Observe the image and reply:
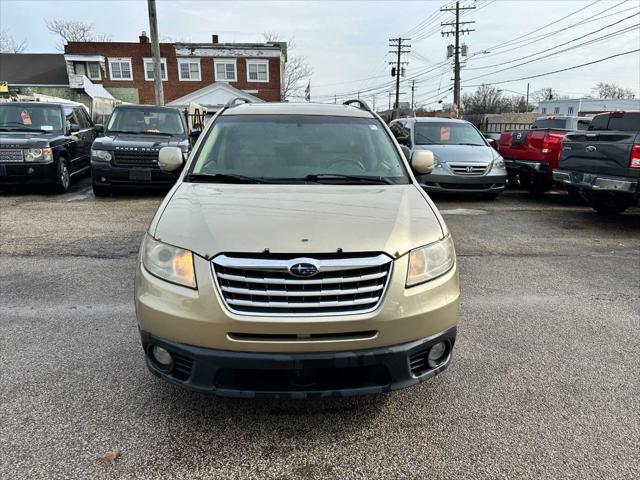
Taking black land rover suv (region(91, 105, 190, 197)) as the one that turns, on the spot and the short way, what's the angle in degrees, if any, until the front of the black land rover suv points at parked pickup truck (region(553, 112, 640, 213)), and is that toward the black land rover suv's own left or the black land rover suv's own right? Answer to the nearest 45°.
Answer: approximately 45° to the black land rover suv's own left

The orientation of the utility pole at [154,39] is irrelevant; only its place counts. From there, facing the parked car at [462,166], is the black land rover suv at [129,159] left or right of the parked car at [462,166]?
right

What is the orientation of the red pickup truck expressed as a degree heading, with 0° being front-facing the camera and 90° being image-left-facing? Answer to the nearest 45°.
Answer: approximately 225°

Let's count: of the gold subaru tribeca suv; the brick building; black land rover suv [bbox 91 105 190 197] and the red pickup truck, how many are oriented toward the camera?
3

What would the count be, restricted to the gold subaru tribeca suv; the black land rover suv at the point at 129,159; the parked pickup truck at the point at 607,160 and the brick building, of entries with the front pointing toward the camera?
3

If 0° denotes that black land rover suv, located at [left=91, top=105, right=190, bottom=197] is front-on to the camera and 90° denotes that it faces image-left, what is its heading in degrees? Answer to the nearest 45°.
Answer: approximately 0°

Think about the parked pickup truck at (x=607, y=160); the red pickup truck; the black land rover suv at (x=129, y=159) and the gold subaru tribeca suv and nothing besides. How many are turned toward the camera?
2

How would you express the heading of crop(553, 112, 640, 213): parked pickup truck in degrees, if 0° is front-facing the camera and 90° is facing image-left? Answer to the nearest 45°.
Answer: approximately 225°

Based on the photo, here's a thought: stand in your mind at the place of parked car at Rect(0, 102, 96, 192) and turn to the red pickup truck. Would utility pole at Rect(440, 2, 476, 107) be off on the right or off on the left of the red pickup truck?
left

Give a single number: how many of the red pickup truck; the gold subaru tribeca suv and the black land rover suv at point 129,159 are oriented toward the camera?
2
